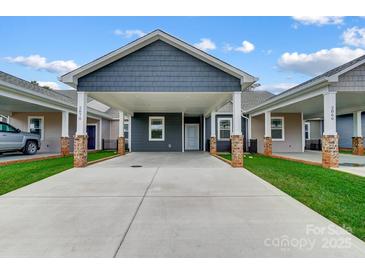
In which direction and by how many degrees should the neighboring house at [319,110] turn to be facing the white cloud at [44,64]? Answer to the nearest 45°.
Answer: approximately 135° to its right

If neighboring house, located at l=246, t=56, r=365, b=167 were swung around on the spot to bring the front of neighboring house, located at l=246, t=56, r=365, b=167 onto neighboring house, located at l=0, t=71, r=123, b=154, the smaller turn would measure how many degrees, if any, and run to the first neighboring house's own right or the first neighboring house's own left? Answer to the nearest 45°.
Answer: approximately 135° to the first neighboring house's own right

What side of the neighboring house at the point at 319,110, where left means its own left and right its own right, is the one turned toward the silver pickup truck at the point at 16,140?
right

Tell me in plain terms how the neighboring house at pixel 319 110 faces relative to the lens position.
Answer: facing the viewer and to the right of the viewer
